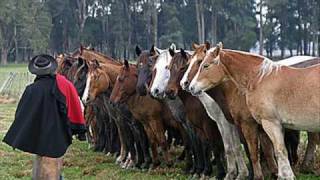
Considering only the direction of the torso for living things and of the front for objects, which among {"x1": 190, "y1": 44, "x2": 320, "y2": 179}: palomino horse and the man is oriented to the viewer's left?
the palomino horse

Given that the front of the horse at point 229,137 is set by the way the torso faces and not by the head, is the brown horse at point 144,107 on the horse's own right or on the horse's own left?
on the horse's own right

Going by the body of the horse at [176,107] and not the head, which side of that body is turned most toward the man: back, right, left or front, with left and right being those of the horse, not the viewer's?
front

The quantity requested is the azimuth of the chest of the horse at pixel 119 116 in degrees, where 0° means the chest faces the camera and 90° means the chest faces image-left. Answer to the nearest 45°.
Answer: approximately 45°

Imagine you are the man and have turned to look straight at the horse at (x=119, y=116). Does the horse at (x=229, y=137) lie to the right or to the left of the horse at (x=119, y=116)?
right

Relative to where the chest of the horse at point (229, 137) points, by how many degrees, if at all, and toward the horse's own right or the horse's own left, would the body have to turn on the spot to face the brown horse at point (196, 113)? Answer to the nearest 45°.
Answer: approximately 90° to the horse's own right

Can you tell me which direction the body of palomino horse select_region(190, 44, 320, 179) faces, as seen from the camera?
to the viewer's left

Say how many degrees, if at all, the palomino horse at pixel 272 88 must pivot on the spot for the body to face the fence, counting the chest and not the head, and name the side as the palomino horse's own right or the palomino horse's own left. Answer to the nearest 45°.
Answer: approximately 45° to the palomino horse's own right

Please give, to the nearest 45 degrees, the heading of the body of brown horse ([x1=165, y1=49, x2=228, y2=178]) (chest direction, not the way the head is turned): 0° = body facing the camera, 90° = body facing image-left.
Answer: approximately 45°

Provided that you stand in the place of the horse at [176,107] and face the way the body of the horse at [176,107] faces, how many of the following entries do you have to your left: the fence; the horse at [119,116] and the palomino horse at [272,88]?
1

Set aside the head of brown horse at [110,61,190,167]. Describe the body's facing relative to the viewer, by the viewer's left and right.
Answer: facing the viewer and to the left of the viewer

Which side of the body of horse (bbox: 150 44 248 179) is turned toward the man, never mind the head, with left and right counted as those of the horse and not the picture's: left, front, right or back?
front

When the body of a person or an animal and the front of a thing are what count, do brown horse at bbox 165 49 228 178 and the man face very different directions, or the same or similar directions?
very different directions

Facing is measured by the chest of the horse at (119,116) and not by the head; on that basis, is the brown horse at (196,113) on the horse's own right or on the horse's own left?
on the horse's own left

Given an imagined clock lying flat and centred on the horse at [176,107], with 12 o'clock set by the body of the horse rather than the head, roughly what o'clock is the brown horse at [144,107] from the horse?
The brown horse is roughly at 3 o'clock from the horse.
